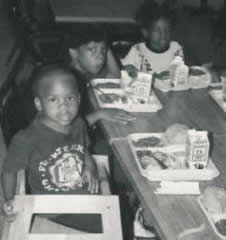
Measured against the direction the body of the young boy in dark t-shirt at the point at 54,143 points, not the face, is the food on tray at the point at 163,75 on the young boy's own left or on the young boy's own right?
on the young boy's own left

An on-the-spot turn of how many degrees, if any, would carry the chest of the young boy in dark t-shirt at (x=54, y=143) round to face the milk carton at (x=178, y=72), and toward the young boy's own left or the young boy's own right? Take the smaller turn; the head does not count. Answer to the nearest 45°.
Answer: approximately 90° to the young boy's own left

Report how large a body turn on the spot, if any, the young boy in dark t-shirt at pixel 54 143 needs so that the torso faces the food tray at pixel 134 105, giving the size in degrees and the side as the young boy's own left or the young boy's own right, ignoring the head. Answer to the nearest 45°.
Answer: approximately 90° to the young boy's own left

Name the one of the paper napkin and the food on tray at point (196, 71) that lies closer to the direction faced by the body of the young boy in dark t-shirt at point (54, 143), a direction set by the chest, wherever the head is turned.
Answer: the paper napkin

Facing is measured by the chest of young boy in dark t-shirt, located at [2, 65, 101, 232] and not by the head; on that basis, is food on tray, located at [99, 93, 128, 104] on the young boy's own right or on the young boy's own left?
on the young boy's own left

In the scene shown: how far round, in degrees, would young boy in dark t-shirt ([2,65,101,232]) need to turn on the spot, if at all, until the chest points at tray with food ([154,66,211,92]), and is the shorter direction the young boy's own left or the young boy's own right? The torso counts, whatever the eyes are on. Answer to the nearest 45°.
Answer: approximately 90° to the young boy's own left

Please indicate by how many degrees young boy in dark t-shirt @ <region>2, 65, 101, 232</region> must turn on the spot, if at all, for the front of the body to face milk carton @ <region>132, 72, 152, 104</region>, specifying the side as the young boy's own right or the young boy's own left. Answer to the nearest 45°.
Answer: approximately 90° to the young boy's own left

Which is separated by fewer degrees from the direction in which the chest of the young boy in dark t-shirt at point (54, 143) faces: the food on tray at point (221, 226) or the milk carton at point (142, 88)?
the food on tray

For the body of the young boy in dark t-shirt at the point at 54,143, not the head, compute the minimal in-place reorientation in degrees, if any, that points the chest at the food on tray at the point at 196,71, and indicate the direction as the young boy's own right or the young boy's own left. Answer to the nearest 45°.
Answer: approximately 90° to the young boy's own left

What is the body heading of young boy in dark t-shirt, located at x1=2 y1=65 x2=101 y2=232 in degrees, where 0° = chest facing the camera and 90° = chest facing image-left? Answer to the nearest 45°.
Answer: approximately 315°

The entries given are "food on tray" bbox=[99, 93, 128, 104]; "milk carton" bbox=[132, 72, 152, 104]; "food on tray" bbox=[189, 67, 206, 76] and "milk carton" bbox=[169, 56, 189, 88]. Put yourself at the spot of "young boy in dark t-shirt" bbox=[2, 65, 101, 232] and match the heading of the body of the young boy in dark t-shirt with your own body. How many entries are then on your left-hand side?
4
